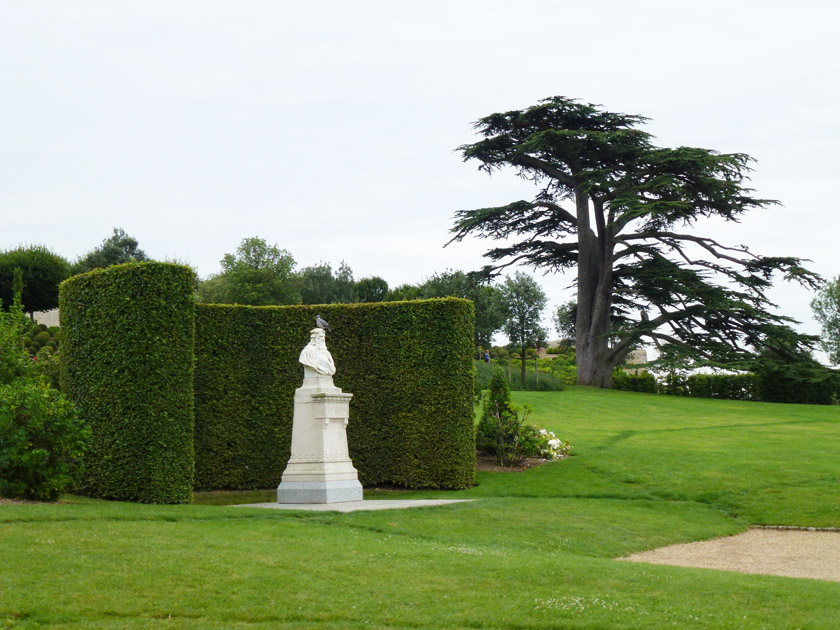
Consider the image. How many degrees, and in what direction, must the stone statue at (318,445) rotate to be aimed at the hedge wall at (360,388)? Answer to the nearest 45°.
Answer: approximately 135° to its left

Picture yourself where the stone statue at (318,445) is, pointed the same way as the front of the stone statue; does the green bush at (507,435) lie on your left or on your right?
on your left

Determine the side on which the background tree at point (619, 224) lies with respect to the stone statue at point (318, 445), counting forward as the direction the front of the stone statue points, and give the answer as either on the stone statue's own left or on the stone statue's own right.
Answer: on the stone statue's own left

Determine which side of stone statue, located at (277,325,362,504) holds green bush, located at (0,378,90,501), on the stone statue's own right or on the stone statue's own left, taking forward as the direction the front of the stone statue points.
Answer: on the stone statue's own right

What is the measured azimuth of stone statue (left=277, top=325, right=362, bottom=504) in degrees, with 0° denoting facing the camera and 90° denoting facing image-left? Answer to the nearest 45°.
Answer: approximately 315°

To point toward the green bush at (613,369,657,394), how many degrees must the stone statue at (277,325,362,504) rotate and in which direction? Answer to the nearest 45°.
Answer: approximately 90° to its left

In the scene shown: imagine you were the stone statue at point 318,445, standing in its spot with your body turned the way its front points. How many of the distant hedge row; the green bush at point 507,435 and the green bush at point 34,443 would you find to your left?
2

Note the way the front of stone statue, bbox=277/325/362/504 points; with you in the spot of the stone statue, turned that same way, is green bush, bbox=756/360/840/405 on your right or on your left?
on your left

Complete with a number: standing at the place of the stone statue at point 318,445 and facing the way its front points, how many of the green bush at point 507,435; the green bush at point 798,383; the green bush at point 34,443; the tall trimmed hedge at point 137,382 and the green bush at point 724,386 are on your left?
3

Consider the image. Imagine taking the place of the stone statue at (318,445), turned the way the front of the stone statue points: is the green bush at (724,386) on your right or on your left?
on your left
